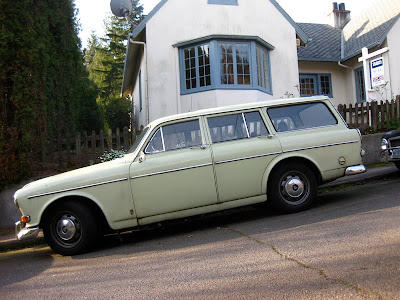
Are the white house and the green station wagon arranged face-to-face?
no

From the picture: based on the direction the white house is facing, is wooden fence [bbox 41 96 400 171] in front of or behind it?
in front

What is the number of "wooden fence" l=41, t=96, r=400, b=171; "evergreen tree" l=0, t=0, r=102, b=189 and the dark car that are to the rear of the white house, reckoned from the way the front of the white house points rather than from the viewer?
0

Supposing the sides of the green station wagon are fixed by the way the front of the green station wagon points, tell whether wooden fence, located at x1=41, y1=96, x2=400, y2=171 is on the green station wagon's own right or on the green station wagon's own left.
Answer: on the green station wagon's own right

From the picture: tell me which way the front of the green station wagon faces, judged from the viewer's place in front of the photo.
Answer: facing to the left of the viewer

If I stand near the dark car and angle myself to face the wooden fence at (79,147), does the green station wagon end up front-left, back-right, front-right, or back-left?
front-left

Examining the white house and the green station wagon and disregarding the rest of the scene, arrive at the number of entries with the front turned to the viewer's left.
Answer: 1

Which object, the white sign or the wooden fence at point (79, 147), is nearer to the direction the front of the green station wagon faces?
the wooden fence

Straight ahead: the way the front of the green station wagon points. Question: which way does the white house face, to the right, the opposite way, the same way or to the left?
to the left

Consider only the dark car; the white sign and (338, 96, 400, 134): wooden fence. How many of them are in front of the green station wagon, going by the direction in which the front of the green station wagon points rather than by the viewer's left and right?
0

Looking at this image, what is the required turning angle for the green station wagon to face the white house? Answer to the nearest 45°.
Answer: approximately 90° to its right

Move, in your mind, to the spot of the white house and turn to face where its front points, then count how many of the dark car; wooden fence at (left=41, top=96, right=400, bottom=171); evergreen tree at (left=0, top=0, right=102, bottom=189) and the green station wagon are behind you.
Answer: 0

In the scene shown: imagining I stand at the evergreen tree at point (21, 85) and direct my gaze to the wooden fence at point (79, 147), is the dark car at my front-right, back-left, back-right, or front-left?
front-right

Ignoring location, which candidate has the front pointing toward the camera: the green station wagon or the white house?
the white house

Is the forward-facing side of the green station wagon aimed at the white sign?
no

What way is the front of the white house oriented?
toward the camera
